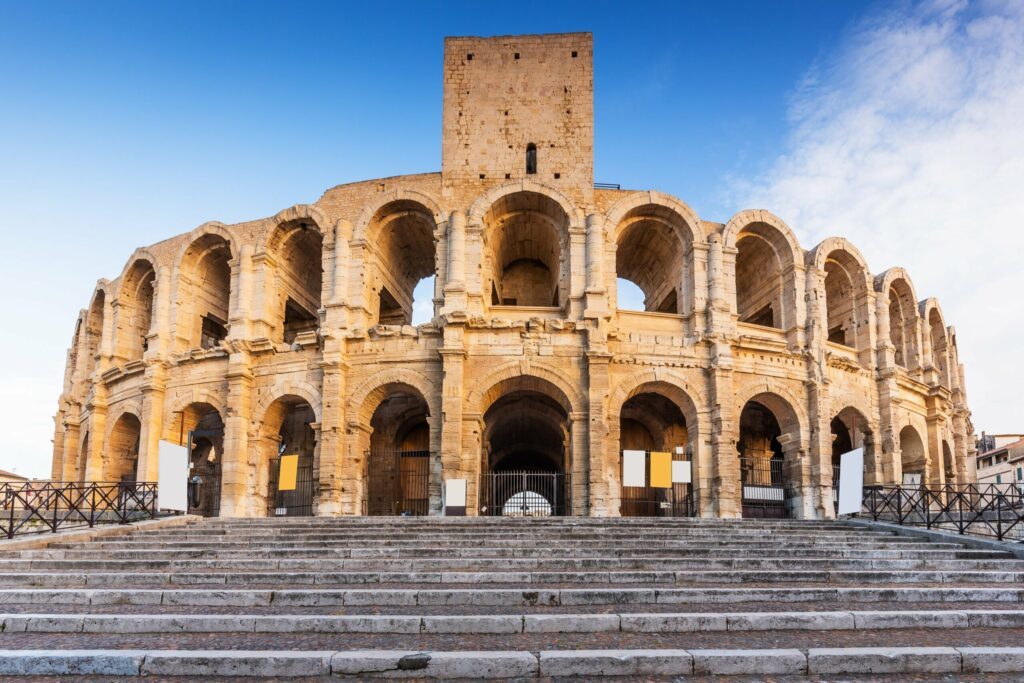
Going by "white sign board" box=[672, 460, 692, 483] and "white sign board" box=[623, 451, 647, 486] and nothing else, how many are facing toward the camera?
2

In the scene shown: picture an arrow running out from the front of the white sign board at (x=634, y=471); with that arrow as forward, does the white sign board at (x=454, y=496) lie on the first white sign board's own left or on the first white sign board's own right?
on the first white sign board's own right

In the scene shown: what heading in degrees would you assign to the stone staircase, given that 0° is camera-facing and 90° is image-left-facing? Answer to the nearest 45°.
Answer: approximately 0°

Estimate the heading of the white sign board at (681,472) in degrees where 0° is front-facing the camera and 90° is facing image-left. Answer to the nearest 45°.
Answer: approximately 0°

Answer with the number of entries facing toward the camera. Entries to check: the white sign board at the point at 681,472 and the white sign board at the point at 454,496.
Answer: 2
